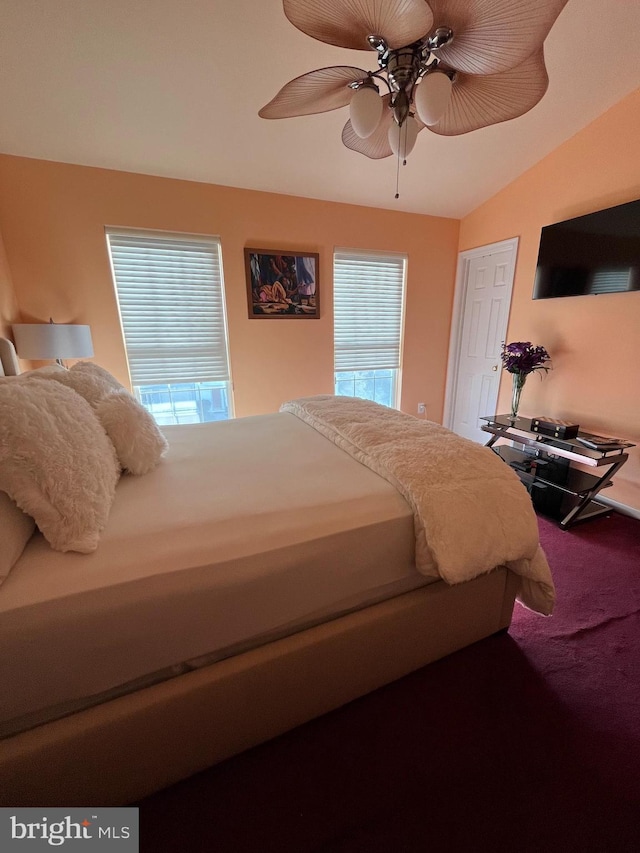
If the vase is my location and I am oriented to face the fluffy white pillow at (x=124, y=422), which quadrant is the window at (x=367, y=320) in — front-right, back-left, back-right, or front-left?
front-right

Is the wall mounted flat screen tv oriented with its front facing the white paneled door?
no

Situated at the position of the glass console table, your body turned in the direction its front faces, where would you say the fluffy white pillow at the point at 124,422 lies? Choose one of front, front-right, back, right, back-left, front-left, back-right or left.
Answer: front

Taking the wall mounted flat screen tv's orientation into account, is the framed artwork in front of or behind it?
in front

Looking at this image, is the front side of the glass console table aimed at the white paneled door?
no

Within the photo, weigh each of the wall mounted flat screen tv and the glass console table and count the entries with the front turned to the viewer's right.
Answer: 0

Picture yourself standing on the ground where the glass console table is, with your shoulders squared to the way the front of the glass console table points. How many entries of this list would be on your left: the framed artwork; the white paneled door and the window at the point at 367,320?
0

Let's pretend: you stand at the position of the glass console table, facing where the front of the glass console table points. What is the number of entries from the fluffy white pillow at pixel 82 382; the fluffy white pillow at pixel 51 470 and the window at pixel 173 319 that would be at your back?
0

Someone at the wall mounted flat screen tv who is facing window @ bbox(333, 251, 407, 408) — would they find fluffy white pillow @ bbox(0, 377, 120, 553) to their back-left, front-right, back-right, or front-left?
front-left

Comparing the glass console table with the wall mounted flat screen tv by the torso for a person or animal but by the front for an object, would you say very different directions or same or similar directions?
same or similar directions

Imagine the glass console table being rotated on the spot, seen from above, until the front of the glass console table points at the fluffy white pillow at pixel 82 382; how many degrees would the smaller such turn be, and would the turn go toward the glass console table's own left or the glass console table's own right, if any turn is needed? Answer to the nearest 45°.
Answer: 0° — it already faces it

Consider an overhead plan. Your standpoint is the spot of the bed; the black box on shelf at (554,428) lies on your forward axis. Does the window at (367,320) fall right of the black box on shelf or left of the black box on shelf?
left

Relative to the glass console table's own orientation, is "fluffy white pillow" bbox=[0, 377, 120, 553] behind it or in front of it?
in front

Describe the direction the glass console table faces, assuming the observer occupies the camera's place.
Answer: facing the viewer and to the left of the viewer

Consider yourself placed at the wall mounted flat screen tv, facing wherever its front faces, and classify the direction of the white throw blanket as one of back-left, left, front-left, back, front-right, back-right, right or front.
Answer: front-left

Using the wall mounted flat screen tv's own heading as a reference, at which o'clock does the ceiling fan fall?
The ceiling fan is roughly at 11 o'clock from the wall mounted flat screen tv.

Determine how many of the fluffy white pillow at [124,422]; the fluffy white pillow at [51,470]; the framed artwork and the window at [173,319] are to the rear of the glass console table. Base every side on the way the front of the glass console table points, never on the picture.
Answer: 0
